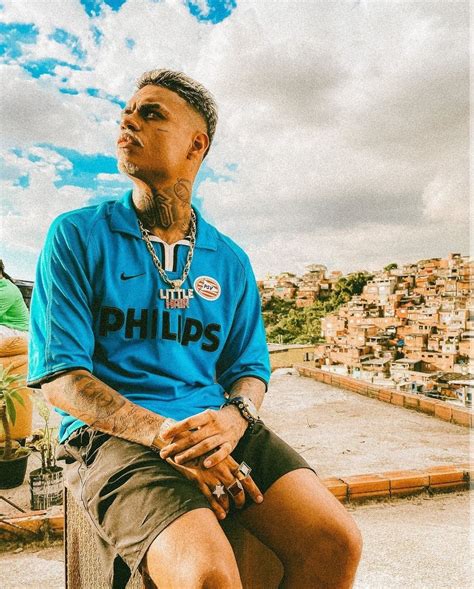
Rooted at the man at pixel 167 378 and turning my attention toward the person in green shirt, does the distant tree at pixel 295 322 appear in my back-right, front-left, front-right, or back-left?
front-right

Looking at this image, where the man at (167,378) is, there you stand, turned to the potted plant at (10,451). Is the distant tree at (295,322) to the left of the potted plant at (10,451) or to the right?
right

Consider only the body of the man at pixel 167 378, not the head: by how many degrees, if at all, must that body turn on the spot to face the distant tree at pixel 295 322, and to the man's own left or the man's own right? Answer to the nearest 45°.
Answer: approximately 135° to the man's own left

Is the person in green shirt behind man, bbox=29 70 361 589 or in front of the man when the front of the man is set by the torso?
behind

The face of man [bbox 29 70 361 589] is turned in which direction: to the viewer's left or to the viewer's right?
to the viewer's left

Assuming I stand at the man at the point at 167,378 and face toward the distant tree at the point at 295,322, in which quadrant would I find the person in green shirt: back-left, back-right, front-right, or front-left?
front-left

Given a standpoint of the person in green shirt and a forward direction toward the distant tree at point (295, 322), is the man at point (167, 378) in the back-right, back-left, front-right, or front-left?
back-right

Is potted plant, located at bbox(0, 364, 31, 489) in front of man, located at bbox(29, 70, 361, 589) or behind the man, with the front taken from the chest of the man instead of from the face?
behind
